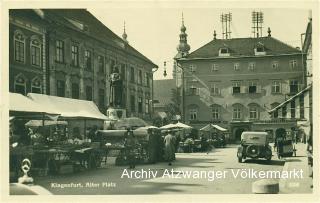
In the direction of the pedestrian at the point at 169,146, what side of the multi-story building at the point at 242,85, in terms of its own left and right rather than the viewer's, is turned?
front

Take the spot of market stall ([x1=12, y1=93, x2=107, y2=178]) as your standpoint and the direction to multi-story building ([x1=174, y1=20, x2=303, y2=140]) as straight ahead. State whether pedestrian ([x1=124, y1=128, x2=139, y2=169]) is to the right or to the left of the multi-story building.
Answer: right

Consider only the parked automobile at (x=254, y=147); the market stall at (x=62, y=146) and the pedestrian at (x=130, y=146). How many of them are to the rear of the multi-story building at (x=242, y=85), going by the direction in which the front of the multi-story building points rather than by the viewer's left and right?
0

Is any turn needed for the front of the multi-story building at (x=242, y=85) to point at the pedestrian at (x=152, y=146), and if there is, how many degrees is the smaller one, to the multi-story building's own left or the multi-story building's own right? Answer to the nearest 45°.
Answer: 0° — it already faces them

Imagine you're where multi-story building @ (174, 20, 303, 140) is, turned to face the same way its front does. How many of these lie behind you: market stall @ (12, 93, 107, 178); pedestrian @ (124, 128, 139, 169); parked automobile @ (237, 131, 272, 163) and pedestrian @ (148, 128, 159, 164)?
0

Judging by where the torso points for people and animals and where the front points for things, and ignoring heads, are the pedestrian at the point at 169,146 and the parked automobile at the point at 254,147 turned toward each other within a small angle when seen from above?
no

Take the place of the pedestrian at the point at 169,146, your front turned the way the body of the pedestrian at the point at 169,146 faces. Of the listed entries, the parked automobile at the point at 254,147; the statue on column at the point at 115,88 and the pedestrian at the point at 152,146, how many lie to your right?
1

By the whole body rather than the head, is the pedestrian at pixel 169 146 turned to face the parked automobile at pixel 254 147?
no

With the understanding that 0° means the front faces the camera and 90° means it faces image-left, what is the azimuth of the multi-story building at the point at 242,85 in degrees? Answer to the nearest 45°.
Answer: approximately 0°

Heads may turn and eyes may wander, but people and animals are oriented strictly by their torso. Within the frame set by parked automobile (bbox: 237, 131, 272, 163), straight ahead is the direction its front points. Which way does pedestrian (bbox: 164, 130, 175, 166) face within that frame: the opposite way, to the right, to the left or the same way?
the same way

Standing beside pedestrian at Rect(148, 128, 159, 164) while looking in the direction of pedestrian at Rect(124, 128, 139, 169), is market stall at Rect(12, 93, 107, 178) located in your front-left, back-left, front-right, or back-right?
front-right
